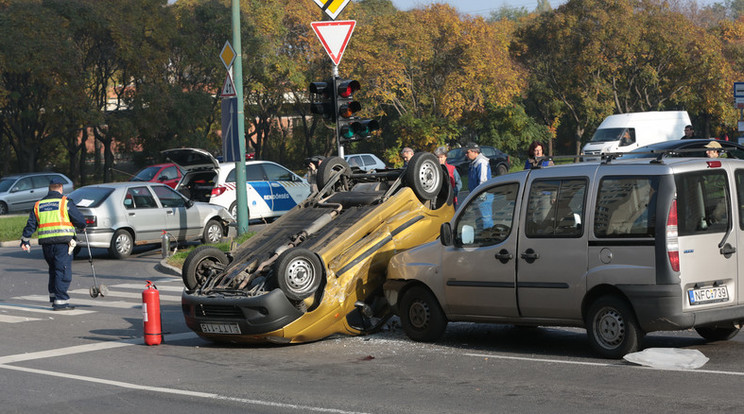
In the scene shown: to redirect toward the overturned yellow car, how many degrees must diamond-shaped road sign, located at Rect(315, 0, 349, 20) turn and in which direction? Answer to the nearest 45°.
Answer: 0° — it already faces it

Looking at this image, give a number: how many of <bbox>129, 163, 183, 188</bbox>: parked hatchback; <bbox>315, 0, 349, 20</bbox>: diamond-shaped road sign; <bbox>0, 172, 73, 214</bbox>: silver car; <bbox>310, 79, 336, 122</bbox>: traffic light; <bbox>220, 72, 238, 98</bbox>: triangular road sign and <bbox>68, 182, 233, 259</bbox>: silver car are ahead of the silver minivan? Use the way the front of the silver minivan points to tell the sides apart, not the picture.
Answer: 6

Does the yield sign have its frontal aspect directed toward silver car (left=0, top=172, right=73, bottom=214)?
no

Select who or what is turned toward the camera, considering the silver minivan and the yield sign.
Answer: the yield sign

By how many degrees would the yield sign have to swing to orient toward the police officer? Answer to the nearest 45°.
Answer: approximately 90° to its right

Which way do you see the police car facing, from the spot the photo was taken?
facing away from the viewer and to the right of the viewer

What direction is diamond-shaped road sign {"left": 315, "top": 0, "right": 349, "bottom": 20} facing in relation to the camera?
toward the camera

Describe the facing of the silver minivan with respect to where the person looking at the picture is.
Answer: facing away from the viewer and to the left of the viewer

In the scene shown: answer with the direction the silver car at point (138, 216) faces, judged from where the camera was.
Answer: facing away from the viewer and to the right of the viewer

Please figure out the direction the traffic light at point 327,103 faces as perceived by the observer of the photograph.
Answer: facing to the left of the viewer

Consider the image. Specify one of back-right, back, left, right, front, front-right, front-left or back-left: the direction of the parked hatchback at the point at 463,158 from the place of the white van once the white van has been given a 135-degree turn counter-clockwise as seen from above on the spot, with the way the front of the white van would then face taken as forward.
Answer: back

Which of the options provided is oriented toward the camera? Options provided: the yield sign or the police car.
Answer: the yield sign

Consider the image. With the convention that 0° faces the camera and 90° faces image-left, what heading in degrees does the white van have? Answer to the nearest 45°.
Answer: approximately 45°

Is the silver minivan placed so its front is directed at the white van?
no

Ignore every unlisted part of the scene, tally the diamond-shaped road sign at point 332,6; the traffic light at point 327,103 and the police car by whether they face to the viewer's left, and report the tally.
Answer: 1

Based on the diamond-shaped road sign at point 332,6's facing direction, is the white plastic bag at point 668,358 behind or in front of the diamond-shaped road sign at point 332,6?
in front

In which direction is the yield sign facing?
toward the camera

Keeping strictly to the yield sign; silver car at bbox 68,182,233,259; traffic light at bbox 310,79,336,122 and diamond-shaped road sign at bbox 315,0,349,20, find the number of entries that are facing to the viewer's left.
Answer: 1
